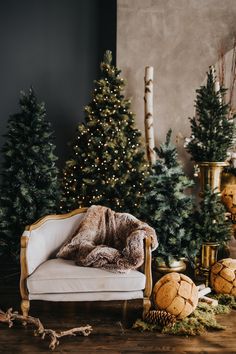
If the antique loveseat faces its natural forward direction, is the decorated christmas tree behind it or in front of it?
behind

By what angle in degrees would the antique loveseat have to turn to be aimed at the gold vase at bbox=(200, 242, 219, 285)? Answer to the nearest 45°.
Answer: approximately 135° to its left

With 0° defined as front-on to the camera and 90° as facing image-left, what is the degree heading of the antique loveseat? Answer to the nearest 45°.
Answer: approximately 0°

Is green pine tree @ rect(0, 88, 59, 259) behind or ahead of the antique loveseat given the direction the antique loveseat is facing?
behind

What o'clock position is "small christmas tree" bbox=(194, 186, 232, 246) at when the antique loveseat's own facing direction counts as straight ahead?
The small christmas tree is roughly at 8 o'clock from the antique loveseat.

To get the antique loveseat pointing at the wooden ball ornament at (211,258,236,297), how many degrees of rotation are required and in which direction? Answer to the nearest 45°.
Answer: approximately 90° to its left

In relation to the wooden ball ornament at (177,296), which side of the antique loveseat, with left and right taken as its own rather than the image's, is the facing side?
left

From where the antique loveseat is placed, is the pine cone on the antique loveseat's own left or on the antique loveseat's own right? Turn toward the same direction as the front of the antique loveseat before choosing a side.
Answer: on the antique loveseat's own left

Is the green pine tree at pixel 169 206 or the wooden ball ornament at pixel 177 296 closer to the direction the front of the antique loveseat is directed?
the wooden ball ornament

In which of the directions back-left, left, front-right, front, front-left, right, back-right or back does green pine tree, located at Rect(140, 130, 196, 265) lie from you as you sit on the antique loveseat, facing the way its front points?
back-left

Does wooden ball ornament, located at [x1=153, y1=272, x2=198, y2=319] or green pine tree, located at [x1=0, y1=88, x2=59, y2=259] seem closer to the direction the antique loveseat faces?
the wooden ball ornament

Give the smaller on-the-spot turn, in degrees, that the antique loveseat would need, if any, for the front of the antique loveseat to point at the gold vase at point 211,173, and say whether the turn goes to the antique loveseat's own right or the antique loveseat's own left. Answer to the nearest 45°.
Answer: approximately 135° to the antique loveseat's own left
